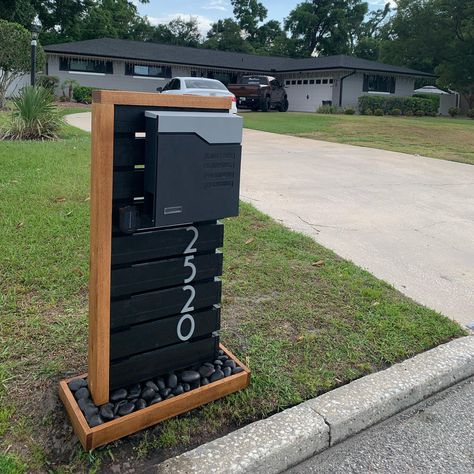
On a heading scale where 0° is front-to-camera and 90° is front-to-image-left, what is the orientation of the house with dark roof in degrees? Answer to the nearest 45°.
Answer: approximately 315°

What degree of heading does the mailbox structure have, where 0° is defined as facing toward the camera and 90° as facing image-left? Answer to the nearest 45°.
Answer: approximately 315°

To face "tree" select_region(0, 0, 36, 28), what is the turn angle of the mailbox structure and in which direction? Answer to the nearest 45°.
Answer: approximately 135° to its left

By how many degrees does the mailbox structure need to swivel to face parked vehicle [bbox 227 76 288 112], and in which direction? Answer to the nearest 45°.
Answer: approximately 135° to its left

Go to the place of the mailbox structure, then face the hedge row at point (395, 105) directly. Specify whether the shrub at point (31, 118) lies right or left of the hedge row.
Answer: left

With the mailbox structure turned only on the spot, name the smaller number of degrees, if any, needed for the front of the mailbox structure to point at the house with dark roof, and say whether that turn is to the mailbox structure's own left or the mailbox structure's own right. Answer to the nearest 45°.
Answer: approximately 135° to the mailbox structure's own left
